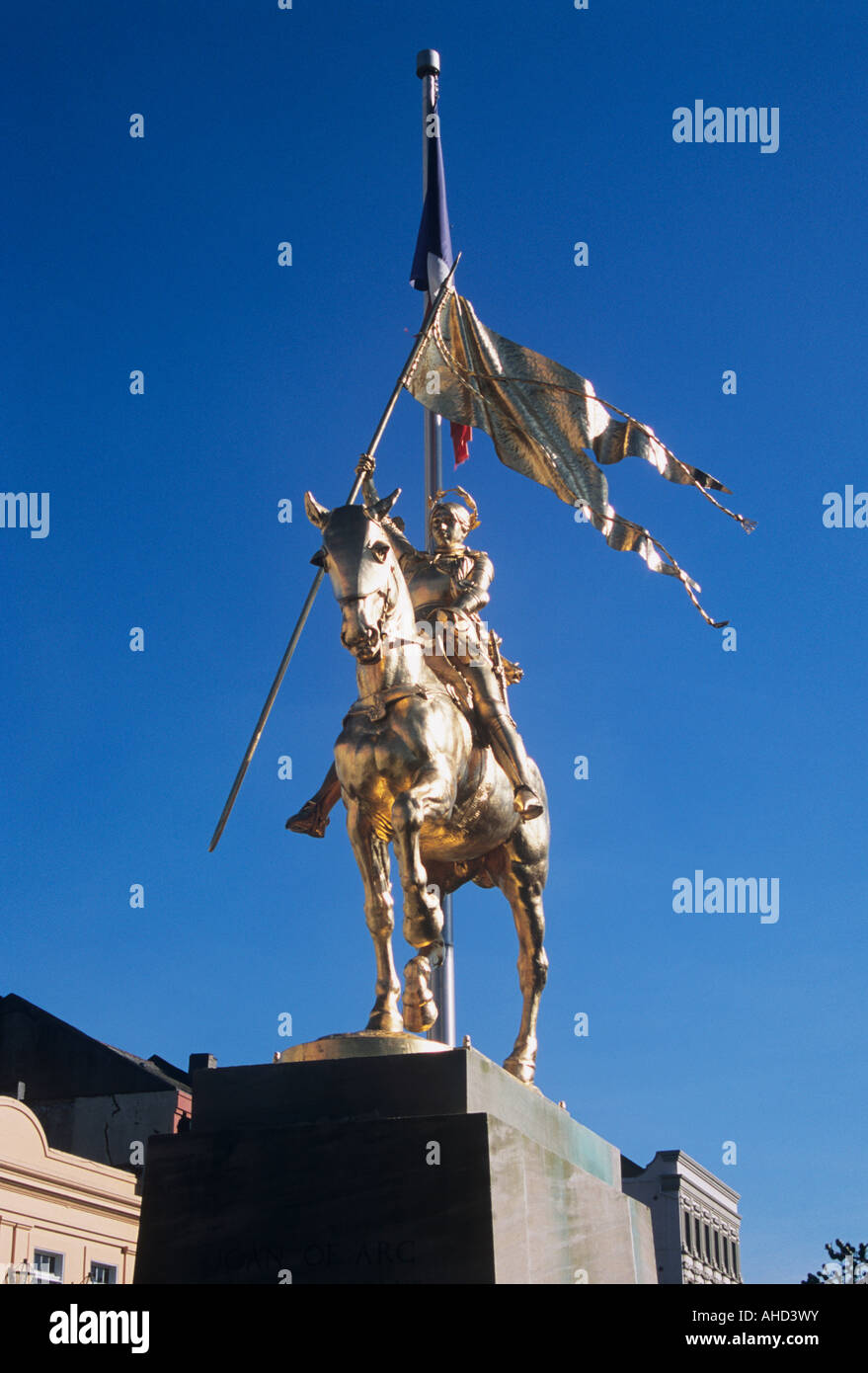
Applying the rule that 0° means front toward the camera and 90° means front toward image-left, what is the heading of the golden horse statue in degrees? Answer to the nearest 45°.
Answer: approximately 45°

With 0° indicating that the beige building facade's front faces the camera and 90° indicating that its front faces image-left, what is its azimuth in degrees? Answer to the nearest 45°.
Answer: approximately 315°

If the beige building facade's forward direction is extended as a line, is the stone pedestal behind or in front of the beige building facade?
in front

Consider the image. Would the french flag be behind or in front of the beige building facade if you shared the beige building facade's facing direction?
in front

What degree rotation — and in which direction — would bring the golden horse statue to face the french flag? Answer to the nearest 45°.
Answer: approximately 135° to its right

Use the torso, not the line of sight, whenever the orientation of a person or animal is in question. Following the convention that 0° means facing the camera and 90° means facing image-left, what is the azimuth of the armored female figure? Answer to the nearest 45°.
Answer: approximately 45°

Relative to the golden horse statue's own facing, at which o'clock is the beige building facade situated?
The beige building facade is roughly at 4 o'clock from the golden horse statue.
